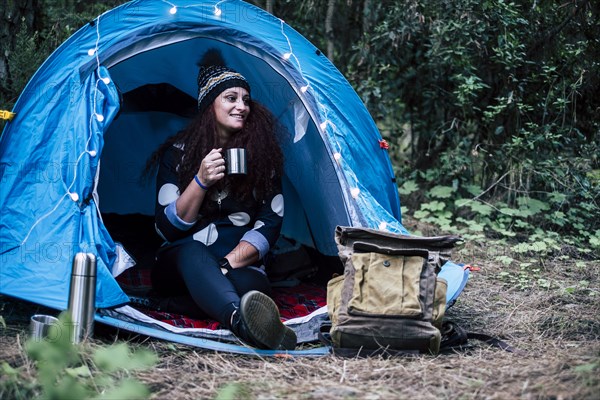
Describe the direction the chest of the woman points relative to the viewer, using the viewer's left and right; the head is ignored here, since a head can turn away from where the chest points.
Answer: facing the viewer

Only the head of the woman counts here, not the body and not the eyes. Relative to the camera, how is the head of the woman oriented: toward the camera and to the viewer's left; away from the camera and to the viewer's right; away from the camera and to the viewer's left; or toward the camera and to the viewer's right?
toward the camera and to the viewer's right

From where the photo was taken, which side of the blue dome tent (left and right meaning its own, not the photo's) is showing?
front

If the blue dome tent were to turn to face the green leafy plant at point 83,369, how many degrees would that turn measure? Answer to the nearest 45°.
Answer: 0° — it already faces it
